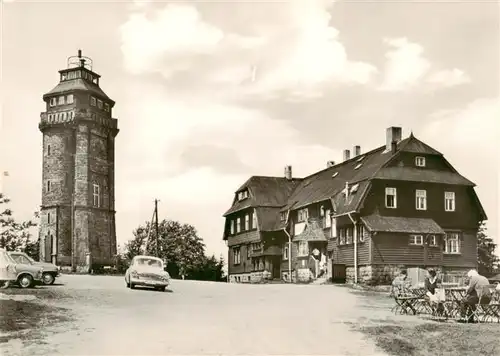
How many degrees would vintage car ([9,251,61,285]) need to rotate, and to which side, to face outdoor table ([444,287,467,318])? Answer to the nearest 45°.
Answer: approximately 45° to its right

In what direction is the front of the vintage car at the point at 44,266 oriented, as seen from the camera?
facing to the right of the viewer

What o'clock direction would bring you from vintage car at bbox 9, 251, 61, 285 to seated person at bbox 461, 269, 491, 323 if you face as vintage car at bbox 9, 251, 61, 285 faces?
The seated person is roughly at 1 o'clock from the vintage car.

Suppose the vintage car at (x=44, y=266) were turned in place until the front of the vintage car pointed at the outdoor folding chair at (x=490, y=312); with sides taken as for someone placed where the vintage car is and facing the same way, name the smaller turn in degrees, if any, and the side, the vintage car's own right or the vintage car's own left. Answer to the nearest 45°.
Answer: approximately 45° to the vintage car's own right

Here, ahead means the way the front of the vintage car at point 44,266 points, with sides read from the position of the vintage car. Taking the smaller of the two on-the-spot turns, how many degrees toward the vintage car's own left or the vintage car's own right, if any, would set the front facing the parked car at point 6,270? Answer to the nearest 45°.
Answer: approximately 135° to the vintage car's own right

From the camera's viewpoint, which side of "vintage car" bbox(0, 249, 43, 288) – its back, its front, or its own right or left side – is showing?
right

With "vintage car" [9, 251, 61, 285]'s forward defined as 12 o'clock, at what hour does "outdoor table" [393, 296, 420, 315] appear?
The outdoor table is roughly at 1 o'clock from the vintage car.
